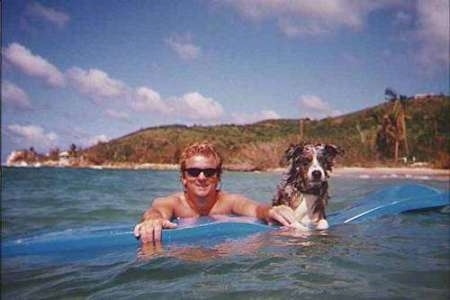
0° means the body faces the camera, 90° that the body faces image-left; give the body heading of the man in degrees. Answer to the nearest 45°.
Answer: approximately 0°

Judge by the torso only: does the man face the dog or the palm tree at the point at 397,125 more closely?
the dog

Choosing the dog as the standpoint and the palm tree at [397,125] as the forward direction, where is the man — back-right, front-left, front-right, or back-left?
back-left

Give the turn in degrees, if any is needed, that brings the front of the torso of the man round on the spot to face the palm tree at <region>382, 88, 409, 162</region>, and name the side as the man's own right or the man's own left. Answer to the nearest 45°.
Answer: approximately 135° to the man's own left
